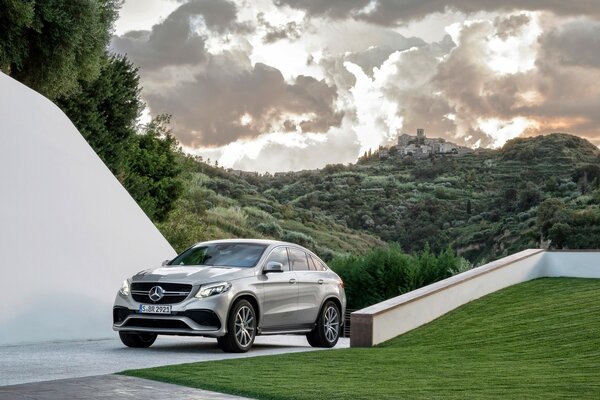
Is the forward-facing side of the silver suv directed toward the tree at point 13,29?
no

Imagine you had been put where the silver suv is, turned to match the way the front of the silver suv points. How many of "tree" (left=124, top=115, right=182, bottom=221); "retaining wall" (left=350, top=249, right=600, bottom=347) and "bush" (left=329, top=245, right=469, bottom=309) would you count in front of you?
0

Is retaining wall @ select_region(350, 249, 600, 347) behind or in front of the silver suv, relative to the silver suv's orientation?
behind

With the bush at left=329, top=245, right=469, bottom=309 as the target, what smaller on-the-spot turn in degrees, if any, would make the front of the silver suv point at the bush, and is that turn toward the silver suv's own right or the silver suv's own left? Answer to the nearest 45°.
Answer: approximately 180°

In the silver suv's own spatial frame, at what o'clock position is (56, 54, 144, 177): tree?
The tree is roughly at 4 o'clock from the silver suv.

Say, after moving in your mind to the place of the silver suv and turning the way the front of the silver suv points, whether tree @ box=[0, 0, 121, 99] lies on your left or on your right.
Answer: on your right

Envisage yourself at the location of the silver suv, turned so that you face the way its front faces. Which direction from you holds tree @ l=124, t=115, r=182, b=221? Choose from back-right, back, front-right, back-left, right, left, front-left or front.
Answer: back-right

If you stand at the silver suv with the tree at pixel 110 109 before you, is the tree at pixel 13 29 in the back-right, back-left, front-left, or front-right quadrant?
front-left

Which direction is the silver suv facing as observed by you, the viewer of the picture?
facing the viewer and to the left of the viewer
